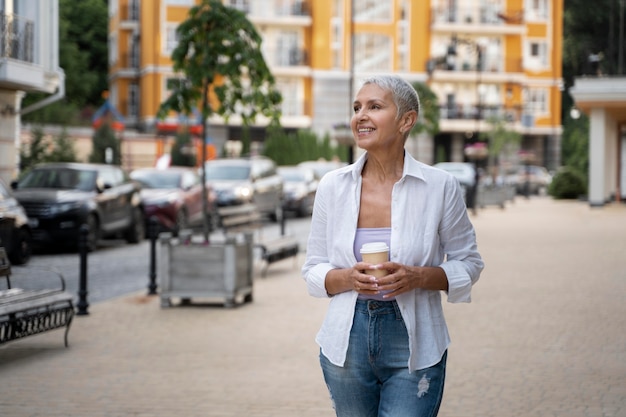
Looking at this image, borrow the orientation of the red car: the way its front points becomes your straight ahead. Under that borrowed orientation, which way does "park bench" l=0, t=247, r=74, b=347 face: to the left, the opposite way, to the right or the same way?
to the left

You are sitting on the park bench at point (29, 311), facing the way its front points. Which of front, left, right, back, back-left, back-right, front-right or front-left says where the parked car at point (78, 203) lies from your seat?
back-left

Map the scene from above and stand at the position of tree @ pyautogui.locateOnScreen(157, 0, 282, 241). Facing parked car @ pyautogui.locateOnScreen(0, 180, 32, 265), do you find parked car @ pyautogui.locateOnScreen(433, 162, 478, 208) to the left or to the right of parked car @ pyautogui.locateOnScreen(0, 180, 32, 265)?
right

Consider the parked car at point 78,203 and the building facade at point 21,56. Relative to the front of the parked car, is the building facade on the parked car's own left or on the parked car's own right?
on the parked car's own right

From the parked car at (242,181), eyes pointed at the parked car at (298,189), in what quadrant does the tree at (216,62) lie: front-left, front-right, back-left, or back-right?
back-right

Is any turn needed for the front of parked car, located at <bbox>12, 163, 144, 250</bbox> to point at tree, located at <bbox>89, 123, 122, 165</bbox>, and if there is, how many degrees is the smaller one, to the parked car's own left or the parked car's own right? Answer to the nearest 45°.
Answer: approximately 135° to the parked car's own right

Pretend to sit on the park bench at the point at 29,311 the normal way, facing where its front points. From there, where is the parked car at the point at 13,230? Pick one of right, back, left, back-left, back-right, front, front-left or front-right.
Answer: back-left

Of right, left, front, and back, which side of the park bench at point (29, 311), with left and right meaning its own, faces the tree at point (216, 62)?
left
